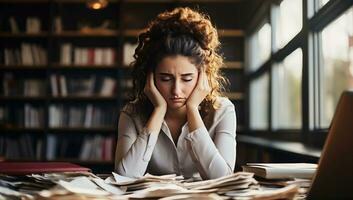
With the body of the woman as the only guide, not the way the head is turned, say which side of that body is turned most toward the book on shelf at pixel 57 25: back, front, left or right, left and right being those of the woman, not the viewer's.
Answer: back

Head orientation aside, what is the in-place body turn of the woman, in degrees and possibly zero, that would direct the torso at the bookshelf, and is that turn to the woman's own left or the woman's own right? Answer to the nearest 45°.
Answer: approximately 180°

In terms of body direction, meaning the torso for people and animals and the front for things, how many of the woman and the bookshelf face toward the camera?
2

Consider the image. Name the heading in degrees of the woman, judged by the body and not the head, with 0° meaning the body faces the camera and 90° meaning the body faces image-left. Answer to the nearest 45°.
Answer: approximately 0°

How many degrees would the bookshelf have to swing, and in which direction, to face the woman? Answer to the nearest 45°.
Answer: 0° — it already faces them

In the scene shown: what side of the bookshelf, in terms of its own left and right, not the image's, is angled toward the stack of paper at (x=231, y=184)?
front

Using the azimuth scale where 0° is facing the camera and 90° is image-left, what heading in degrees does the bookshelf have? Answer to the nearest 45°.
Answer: approximately 0°

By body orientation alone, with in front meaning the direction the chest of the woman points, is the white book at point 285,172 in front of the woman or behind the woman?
in front

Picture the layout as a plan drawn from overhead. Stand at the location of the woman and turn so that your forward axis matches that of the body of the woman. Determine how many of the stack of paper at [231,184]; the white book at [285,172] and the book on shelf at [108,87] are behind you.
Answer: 1

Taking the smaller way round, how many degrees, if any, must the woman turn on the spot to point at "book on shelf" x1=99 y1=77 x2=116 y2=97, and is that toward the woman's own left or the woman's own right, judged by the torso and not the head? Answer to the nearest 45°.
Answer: approximately 180°

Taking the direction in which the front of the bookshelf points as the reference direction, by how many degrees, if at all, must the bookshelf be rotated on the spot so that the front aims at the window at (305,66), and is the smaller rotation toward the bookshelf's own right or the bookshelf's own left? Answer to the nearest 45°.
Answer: approximately 45° to the bookshelf's own left

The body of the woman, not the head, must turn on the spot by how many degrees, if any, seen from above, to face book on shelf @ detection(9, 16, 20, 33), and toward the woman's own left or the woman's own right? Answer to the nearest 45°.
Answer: approximately 135° to the woman's own right
